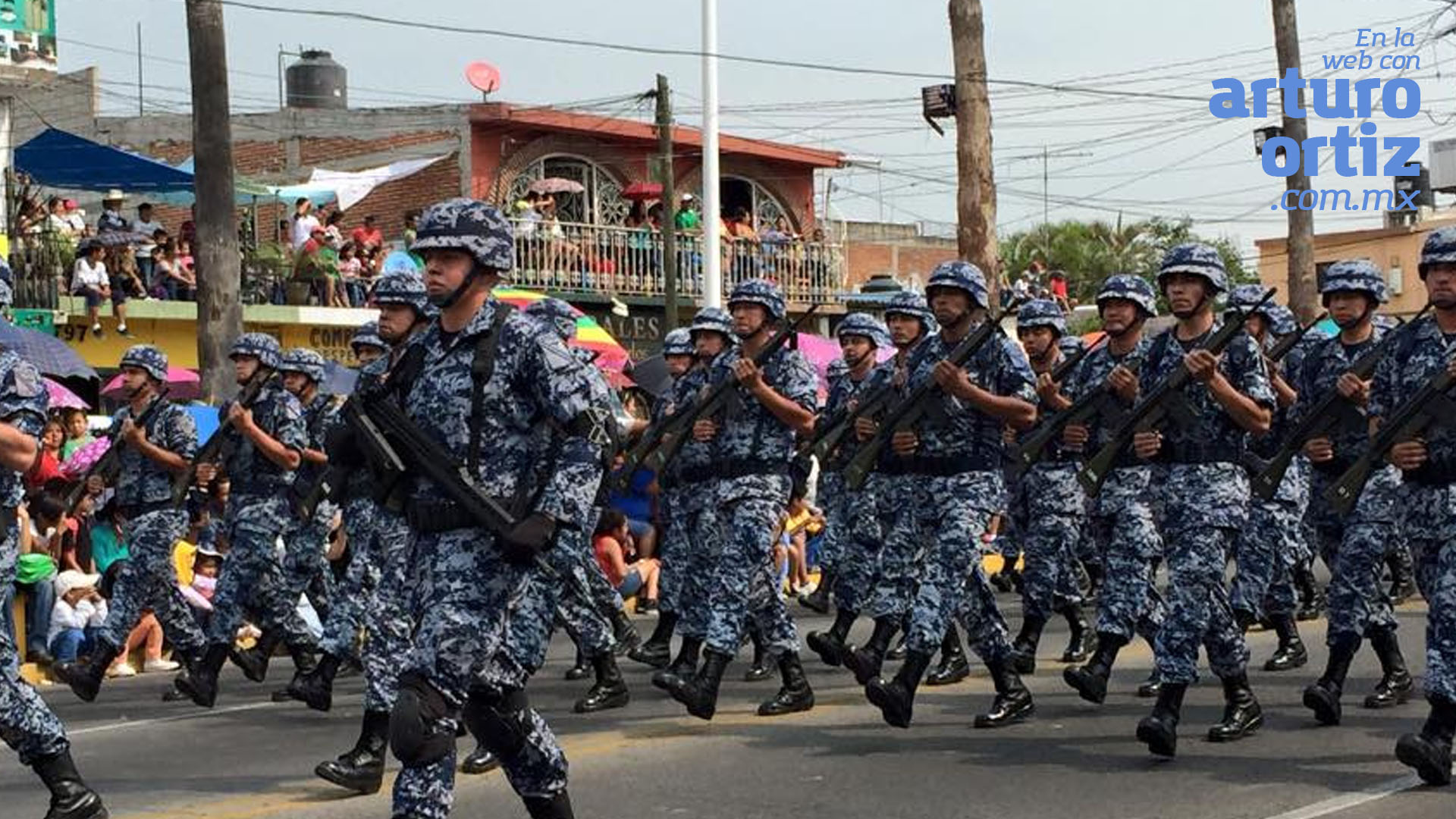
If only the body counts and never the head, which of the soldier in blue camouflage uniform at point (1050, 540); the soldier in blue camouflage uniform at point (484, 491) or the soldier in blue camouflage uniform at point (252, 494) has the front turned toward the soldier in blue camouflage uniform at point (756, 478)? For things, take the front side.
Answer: the soldier in blue camouflage uniform at point (1050, 540)

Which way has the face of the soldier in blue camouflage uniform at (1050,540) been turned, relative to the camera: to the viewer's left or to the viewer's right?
to the viewer's left

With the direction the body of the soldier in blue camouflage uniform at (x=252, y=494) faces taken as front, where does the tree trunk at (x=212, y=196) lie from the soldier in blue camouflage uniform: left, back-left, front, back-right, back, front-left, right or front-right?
back-right

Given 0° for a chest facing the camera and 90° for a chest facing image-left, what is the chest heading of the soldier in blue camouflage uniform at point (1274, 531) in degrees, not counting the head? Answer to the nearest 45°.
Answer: approximately 45°

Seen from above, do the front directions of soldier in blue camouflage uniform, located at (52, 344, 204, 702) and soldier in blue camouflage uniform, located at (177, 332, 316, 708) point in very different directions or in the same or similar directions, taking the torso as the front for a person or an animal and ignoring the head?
same or similar directions

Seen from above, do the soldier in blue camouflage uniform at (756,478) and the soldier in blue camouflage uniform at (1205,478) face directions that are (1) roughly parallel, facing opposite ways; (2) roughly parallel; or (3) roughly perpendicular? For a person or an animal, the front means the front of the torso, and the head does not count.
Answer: roughly parallel

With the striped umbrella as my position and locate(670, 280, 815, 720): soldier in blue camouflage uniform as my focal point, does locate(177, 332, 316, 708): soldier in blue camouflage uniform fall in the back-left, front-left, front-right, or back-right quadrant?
front-right

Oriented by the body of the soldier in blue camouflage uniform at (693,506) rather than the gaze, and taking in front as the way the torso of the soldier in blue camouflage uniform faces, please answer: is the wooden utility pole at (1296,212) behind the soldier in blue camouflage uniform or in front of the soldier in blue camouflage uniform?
behind

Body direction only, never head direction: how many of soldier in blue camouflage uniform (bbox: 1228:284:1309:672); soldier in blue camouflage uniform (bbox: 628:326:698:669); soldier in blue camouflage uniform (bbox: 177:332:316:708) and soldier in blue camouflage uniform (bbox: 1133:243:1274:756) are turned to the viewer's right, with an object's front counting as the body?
0

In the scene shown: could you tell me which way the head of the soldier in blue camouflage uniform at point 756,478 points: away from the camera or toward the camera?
toward the camera

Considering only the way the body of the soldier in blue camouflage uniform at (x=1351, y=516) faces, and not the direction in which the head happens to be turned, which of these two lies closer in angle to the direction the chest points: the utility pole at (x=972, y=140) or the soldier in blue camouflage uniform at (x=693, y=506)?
the soldier in blue camouflage uniform

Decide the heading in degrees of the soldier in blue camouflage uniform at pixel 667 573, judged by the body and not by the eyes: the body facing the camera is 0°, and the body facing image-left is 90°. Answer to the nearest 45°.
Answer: approximately 45°

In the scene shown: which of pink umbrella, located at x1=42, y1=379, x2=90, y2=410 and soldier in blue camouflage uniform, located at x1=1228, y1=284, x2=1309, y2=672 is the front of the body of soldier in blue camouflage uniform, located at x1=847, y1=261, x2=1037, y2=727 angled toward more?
the pink umbrella

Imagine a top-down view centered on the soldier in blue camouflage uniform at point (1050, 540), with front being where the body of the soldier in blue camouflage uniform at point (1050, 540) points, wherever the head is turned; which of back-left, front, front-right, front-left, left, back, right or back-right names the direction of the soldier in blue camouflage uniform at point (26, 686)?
front

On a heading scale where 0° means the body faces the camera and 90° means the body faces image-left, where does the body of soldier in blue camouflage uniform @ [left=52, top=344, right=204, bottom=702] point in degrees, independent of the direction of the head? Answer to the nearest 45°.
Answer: approximately 45°

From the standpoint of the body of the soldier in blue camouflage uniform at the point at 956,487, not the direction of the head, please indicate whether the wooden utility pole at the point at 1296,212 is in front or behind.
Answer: behind

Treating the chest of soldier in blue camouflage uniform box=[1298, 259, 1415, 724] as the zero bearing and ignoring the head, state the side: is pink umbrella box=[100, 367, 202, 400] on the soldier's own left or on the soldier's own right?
on the soldier's own right

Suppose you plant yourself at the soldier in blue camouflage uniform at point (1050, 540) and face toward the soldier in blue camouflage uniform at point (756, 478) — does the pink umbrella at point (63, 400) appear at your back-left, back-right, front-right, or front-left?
front-right
